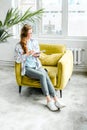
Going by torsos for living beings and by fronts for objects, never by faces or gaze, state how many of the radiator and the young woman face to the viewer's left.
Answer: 0

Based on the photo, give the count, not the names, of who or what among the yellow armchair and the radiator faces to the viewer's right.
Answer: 0

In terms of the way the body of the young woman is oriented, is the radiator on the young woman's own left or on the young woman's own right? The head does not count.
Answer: on the young woman's own left

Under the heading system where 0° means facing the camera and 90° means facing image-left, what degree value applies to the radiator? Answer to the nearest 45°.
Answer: approximately 0°

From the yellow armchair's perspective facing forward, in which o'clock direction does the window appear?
The window is roughly at 5 o'clock from the yellow armchair.

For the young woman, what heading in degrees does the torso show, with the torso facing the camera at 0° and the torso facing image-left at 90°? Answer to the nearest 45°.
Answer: approximately 315°
